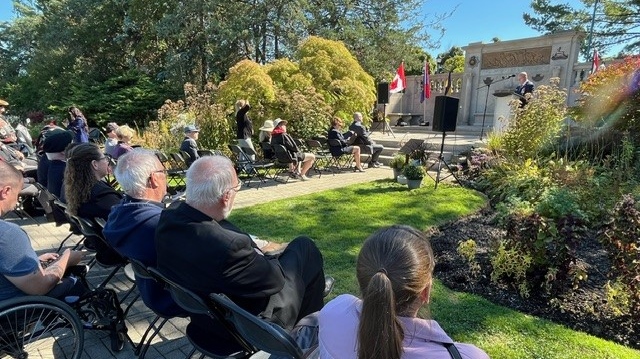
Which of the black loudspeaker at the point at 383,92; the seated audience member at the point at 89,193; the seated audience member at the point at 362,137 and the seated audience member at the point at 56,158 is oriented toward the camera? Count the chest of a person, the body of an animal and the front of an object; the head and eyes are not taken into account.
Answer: the black loudspeaker

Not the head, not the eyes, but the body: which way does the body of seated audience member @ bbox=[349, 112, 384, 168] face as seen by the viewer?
to the viewer's right

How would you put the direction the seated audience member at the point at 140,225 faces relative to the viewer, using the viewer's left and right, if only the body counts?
facing away from the viewer and to the right of the viewer

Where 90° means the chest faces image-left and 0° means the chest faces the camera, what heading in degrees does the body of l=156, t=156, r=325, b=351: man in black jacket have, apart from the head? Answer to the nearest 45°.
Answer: approximately 225°

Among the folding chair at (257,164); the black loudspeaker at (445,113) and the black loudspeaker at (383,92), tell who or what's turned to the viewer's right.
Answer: the folding chair

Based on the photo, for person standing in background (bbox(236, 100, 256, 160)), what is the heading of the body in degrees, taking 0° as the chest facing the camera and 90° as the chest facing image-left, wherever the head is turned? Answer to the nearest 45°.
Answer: approximately 270°

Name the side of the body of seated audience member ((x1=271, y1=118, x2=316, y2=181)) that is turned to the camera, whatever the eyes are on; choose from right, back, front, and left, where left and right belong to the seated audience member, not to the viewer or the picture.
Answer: right

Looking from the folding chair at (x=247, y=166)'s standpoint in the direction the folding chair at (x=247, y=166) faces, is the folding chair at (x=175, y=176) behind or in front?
behind

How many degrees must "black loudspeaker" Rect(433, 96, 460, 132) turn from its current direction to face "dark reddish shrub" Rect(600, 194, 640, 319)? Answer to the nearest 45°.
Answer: approximately 45° to its left

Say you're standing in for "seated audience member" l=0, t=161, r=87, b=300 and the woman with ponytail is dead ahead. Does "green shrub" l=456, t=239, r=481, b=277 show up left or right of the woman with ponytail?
left

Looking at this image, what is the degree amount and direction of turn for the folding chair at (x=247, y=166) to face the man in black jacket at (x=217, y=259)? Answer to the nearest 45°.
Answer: approximately 90° to its right

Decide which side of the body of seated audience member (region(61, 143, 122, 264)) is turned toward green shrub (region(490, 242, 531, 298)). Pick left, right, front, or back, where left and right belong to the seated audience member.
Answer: right
